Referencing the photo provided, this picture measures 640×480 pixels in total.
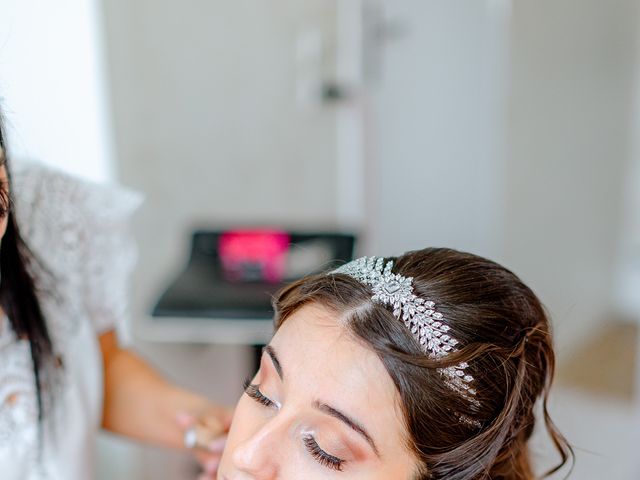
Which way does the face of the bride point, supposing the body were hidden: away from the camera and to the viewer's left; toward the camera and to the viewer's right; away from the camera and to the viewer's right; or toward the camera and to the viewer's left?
toward the camera and to the viewer's left
